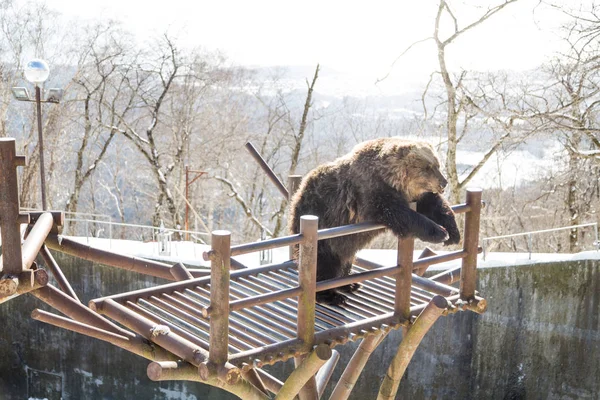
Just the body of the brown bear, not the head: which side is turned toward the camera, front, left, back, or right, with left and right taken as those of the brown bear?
right
